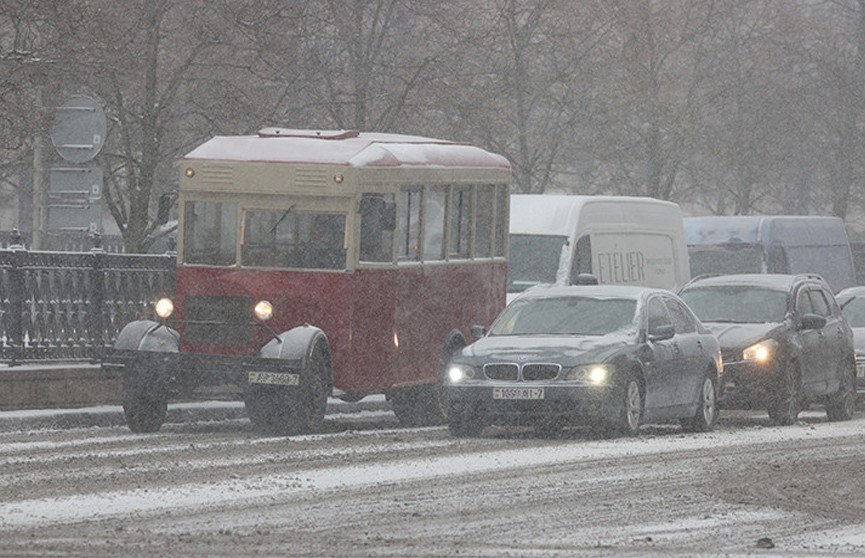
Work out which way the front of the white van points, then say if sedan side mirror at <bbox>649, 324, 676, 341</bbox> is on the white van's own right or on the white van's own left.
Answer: on the white van's own left

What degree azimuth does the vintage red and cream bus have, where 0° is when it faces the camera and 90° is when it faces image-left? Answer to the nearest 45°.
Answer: approximately 45°

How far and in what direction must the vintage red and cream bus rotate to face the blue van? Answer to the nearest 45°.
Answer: approximately 180°

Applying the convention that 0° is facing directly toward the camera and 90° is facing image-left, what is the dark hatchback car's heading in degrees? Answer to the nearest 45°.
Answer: approximately 45°

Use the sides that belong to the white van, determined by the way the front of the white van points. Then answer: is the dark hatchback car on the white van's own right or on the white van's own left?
on the white van's own left

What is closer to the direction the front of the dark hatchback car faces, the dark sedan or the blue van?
the dark sedan

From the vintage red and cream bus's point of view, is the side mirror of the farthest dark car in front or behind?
behind
